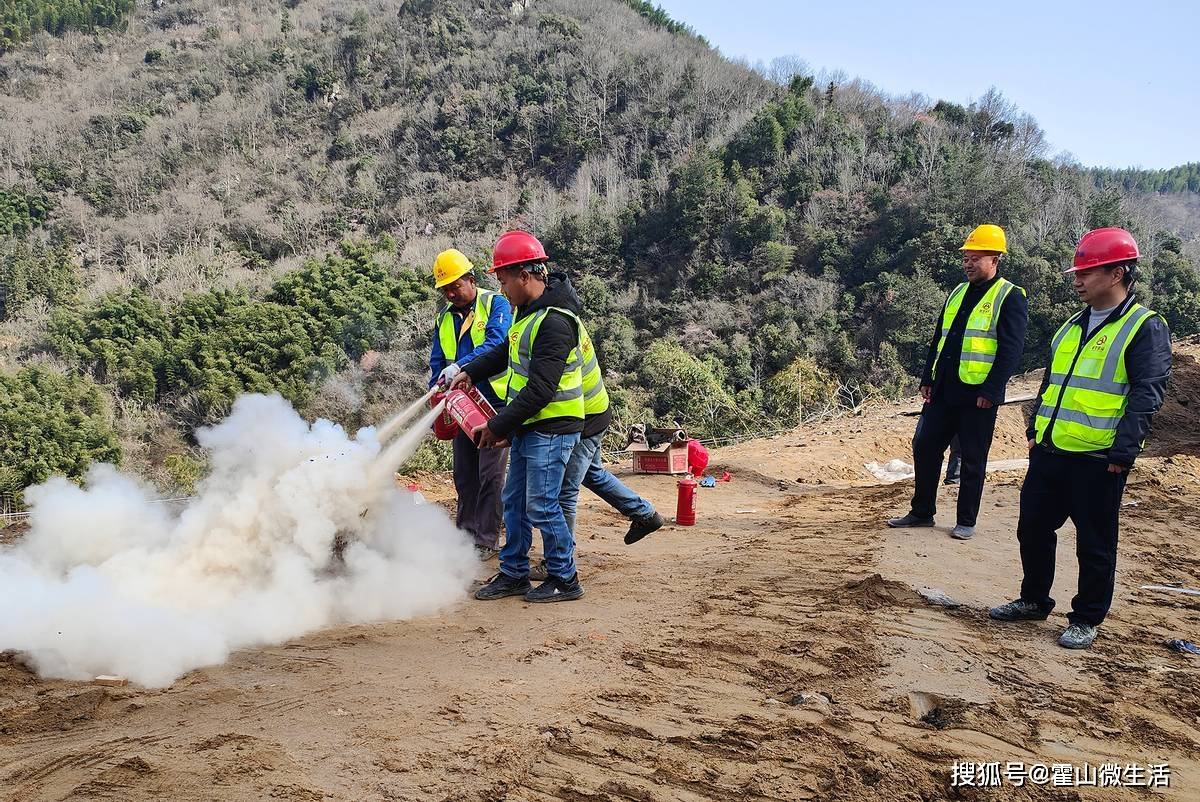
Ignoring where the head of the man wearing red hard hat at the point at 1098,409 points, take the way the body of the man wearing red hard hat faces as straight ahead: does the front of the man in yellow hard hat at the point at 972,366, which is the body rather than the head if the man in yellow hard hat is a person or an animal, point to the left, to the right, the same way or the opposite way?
the same way

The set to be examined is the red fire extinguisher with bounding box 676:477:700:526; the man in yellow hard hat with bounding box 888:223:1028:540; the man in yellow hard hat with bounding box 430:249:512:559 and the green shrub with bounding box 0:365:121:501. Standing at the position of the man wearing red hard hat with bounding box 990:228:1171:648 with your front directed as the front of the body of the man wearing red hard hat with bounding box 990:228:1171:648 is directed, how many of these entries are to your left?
0

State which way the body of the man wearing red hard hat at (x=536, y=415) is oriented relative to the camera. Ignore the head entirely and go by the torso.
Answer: to the viewer's left

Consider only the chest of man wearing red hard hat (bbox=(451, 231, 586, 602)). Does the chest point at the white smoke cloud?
yes

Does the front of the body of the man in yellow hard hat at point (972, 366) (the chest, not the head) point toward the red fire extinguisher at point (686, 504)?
no

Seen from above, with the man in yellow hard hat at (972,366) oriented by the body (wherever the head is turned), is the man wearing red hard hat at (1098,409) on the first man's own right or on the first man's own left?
on the first man's own left

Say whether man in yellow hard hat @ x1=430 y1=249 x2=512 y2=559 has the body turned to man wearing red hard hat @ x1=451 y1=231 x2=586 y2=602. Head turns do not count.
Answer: no

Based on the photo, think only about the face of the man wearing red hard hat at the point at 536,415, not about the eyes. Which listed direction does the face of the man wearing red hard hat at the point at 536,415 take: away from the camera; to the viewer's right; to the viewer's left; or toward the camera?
to the viewer's left

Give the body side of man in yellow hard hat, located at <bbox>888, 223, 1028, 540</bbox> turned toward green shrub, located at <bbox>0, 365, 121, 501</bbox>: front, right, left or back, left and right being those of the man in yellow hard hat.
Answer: right

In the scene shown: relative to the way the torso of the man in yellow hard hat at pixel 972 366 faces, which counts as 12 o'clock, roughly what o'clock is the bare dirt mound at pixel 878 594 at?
The bare dirt mound is roughly at 11 o'clock from the man in yellow hard hat.

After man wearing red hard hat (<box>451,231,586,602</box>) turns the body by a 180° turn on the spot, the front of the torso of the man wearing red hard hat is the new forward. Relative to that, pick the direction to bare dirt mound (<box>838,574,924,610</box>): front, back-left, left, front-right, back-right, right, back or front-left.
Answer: front

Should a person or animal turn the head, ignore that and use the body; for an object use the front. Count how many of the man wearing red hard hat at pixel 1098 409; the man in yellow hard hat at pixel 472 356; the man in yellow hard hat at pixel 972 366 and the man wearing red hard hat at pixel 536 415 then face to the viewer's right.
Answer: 0

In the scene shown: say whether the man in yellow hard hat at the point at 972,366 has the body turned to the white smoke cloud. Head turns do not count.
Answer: yes

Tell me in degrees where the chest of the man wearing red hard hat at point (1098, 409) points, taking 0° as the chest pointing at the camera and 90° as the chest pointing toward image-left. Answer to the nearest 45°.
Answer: approximately 45°

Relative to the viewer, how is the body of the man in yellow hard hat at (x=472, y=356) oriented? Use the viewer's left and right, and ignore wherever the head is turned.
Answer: facing the viewer and to the left of the viewer
